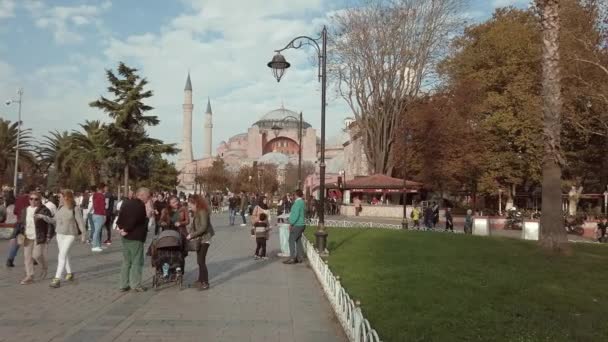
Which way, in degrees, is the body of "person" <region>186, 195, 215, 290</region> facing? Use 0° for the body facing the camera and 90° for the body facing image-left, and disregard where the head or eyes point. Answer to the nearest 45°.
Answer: approximately 90°

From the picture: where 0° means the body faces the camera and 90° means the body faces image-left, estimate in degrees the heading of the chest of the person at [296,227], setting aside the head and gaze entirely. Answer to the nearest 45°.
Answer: approximately 90°

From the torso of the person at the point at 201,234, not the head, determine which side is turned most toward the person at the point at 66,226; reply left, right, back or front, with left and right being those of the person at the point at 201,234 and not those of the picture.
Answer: front

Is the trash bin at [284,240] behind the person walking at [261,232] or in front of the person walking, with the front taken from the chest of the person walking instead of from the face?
in front

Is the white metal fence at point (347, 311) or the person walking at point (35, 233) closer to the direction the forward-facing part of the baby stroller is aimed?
the white metal fence
